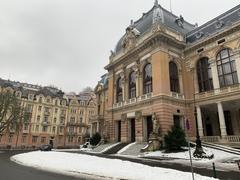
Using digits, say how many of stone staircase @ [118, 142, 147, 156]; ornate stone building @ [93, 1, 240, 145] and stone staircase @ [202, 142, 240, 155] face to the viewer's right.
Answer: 0

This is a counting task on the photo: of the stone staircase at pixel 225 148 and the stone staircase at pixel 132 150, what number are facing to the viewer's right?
0

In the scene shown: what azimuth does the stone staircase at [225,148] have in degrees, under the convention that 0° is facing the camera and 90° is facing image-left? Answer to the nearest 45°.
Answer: approximately 45°

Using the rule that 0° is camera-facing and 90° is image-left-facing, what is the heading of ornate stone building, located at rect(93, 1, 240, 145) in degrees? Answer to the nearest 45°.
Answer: approximately 45°

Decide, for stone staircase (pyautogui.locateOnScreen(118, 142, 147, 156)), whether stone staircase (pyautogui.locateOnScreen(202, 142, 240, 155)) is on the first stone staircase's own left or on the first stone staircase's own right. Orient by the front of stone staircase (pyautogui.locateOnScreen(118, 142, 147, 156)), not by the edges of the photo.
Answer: on the first stone staircase's own left

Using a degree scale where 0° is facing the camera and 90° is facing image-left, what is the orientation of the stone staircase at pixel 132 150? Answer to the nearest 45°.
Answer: approximately 45°
